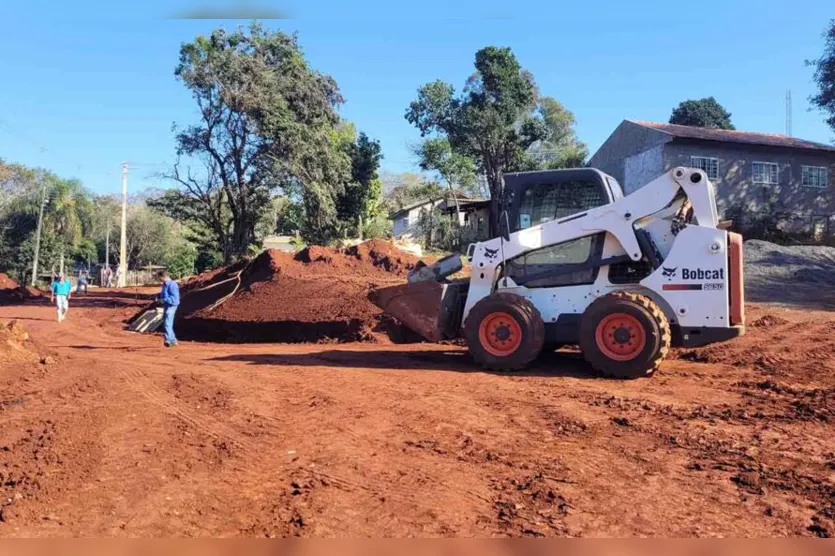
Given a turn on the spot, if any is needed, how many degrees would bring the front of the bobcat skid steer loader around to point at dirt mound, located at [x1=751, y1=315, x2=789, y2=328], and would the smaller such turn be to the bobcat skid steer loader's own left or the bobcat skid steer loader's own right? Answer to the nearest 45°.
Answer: approximately 135° to the bobcat skid steer loader's own right

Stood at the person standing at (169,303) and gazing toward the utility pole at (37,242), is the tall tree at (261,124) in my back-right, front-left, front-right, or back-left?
front-right

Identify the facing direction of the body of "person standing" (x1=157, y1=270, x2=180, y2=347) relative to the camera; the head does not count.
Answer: to the viewer's left

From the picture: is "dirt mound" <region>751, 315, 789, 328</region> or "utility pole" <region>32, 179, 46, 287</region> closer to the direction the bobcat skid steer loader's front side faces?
the utility pole

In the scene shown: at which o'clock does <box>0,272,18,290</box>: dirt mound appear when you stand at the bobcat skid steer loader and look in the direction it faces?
The dirt mound is roughly at 1 o'clock from the bobcat skid steer loader.

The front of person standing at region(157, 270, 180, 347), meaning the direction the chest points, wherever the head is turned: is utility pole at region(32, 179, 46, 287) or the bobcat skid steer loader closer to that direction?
the utility pole

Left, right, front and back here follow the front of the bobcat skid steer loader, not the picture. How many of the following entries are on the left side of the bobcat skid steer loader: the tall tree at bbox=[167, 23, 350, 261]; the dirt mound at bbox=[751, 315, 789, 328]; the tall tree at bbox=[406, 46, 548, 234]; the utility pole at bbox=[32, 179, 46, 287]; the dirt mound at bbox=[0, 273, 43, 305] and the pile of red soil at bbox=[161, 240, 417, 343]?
0

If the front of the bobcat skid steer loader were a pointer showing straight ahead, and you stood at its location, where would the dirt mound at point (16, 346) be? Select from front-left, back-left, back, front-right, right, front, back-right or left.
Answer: front

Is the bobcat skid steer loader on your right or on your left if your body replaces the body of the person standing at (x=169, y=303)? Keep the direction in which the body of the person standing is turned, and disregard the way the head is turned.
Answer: on your left

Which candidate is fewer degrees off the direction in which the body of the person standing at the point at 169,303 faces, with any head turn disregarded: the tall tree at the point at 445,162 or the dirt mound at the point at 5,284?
the dirt mound

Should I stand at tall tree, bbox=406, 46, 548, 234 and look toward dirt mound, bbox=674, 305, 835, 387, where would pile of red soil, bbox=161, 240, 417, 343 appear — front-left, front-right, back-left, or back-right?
front-right

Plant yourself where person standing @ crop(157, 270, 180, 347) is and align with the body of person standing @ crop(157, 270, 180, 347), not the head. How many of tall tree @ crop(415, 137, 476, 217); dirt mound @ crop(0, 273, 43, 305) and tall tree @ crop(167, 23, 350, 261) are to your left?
0

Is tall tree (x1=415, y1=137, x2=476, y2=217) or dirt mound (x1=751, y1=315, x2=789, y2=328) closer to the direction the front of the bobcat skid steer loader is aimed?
the tall tree

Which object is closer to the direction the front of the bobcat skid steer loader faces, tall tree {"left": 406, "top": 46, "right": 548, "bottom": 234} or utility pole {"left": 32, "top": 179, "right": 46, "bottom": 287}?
the utility pole

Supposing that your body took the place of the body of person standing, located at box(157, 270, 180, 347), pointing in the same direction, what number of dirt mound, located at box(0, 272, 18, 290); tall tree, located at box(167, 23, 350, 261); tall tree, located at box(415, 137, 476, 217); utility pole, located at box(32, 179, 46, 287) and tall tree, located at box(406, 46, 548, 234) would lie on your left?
0

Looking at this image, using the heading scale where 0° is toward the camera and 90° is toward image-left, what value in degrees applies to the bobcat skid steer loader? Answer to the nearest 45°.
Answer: approximately 90°

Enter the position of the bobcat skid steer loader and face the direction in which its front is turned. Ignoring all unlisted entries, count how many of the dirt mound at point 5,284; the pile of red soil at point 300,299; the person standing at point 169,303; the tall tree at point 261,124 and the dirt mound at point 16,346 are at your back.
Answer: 0

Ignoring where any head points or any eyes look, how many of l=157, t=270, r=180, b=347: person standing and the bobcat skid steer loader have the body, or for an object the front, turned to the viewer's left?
2
